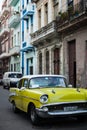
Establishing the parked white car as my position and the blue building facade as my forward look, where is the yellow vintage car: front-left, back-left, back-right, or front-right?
back-right

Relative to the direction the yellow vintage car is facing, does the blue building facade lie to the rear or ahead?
to the rear

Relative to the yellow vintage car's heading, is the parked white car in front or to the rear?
to the rear
